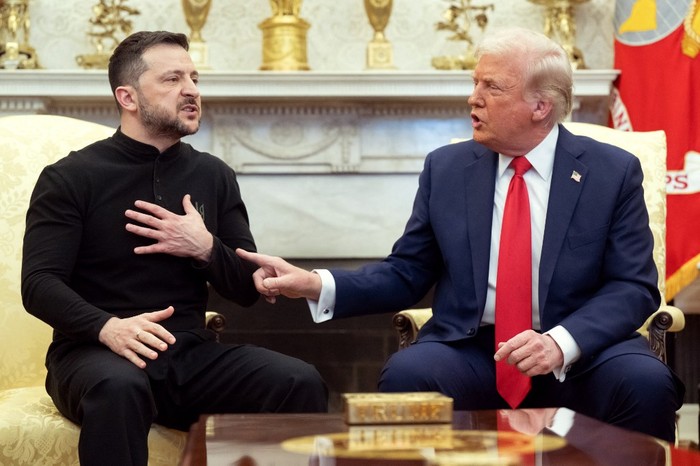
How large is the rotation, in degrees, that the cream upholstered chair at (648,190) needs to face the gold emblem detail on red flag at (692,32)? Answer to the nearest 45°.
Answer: approximately 135° to its right

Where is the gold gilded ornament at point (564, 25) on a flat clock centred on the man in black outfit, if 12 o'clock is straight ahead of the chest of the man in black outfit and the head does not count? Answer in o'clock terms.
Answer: The gold gilded ornament is roughly at 9 o'clock from the man in black outfit.

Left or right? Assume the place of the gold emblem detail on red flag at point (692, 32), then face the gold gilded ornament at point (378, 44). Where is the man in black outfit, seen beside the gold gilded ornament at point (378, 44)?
left

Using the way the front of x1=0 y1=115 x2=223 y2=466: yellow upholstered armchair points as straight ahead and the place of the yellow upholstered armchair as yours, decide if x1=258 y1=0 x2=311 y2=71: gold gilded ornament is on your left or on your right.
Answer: on your left

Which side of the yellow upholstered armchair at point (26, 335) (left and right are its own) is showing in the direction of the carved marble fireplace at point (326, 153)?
left

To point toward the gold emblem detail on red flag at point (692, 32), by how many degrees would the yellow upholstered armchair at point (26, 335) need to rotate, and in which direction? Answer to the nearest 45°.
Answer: approximately 45° to its left

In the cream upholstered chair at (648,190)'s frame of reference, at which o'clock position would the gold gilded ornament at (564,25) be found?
The gold gilded ornament is roughly at 4 o'clock from the cream upholstered chair.

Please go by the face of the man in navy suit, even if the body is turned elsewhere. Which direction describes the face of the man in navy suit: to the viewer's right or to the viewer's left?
to the viewer's left

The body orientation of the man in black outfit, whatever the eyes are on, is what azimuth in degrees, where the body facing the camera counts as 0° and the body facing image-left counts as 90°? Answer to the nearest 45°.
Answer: approximately 315°

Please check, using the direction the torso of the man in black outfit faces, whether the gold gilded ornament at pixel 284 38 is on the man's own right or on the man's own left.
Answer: on the man's own left
